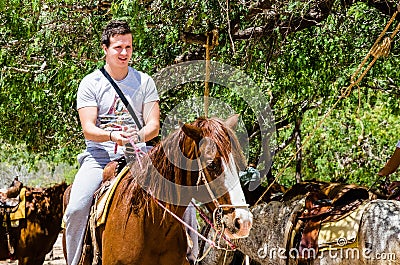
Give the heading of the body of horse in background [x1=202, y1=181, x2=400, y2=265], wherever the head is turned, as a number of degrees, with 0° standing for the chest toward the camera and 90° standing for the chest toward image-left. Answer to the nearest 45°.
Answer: approximately 90°

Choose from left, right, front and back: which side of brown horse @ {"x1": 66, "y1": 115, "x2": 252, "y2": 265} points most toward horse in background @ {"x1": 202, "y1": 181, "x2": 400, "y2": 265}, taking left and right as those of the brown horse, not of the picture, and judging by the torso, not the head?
left

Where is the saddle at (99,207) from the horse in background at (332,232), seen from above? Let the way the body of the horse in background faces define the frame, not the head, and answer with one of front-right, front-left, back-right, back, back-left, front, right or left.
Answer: front-left

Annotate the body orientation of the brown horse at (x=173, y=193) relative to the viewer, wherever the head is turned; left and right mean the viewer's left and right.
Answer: facing the viewer and to the right of the viewer

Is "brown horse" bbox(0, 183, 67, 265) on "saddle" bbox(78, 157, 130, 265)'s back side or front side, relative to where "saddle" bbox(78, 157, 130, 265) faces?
on the back side
